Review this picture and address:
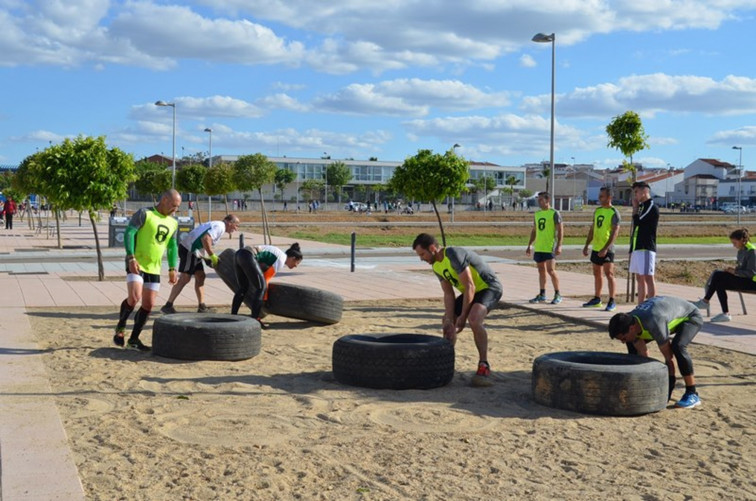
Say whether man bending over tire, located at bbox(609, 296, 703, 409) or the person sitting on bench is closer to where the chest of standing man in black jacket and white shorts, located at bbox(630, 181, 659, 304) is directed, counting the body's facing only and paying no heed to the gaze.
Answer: the man bending over tire

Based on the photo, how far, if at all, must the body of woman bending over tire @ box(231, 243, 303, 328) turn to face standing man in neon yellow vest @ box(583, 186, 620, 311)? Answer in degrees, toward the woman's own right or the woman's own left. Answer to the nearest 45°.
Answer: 0° — they already face them

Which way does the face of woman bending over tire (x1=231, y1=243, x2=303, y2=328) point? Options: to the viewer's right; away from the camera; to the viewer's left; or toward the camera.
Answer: to the viewer's right

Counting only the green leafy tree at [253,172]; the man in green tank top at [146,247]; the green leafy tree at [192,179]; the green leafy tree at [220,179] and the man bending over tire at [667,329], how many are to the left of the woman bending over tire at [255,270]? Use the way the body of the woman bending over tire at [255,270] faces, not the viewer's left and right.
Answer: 3

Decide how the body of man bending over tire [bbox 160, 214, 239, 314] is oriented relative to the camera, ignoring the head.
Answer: to the viewer's right

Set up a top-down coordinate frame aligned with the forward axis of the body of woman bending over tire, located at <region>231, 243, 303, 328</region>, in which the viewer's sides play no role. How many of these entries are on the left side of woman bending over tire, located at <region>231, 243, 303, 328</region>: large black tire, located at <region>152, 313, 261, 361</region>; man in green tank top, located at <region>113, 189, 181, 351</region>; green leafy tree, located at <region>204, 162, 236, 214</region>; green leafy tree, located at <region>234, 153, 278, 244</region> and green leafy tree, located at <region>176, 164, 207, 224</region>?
3

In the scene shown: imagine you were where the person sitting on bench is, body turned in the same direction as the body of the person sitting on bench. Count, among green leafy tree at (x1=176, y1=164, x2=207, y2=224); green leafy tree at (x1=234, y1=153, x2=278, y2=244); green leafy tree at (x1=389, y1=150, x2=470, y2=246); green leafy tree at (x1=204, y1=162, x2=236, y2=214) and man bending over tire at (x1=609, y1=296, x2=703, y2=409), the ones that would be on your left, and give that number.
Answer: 1

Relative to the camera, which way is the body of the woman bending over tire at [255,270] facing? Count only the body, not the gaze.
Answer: to the viewer's right

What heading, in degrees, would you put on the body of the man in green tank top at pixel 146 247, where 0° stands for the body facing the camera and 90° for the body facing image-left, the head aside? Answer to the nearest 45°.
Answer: approximately 315°

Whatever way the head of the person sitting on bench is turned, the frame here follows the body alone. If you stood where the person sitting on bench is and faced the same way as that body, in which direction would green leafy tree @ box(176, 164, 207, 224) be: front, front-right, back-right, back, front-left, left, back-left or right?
front-right

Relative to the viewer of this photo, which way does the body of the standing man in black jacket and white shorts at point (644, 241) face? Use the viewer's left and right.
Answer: facing the viewer and to the left of the viewer

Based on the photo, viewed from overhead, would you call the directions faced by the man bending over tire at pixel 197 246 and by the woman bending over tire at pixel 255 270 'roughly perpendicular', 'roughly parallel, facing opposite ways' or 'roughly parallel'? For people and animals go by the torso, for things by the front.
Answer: roughly parallel

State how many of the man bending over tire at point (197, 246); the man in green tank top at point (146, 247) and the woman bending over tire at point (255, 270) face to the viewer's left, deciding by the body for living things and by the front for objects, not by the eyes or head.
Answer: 0

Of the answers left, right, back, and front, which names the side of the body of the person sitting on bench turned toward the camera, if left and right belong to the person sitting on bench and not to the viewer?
left

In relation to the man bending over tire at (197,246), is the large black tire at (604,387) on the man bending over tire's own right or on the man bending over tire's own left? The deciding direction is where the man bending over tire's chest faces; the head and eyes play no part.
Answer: on the man bending over tire's own right
